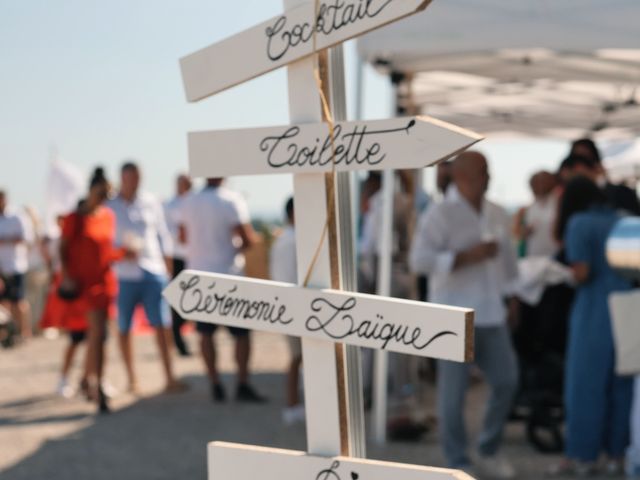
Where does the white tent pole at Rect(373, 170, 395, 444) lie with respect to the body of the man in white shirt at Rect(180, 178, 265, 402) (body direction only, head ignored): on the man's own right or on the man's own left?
on the man's own right

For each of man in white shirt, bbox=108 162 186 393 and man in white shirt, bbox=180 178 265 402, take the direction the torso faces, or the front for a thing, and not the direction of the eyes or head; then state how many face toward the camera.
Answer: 1

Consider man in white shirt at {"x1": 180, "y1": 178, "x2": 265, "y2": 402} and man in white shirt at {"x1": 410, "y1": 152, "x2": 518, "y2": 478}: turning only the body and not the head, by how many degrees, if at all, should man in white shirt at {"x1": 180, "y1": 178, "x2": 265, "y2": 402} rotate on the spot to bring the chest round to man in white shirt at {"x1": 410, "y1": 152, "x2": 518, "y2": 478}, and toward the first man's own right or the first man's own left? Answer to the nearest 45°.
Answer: approximately 90° to the first man's own right

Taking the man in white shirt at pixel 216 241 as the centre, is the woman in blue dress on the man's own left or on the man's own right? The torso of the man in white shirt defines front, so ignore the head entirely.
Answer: on the man's own right

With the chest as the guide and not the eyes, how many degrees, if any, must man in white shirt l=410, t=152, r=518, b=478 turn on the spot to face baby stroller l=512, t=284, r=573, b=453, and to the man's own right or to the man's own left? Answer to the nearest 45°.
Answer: approximately 90° to the man's own left

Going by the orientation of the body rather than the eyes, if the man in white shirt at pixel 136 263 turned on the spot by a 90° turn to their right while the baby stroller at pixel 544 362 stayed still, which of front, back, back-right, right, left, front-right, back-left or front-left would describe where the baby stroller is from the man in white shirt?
back-left

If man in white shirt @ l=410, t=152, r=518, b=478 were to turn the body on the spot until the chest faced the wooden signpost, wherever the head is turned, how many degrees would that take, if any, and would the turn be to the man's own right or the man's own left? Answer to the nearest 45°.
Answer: approximately 45° to the man's own right

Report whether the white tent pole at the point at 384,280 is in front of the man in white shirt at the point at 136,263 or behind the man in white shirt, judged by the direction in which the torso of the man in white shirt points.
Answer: in front
